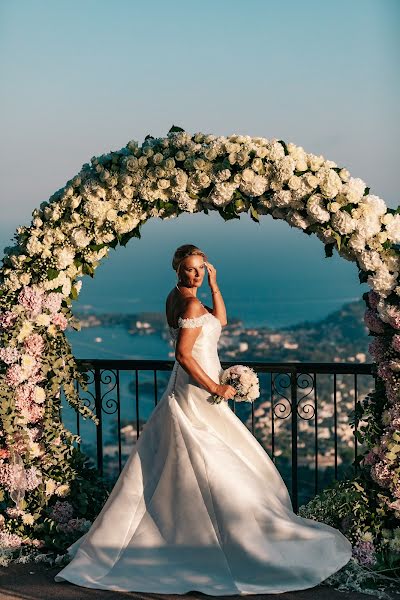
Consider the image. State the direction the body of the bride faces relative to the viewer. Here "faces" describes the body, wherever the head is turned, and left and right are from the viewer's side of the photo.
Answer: facing to the right of the viewer
